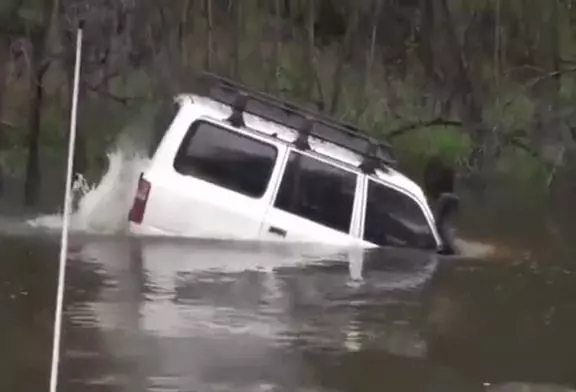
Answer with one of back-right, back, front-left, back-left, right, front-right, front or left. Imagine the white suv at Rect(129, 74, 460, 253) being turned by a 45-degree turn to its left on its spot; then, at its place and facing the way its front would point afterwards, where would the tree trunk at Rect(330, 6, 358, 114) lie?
front-left

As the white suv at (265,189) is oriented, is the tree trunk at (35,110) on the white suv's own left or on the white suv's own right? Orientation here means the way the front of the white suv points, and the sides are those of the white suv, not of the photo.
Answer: on the white suv's own left

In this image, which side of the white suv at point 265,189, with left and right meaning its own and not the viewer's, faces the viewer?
right

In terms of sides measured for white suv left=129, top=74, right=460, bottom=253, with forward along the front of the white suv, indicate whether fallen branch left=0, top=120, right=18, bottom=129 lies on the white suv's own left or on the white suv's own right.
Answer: on the white suv's own left

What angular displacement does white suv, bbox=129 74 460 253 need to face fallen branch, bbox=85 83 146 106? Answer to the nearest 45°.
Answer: approximately 135° to its left

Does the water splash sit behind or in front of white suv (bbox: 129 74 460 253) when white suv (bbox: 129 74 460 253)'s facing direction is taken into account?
behind

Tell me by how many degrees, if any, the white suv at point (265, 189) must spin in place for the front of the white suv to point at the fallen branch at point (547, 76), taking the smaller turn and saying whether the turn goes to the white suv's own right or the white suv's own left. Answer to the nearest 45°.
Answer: approximately 45° to the white suv's own left

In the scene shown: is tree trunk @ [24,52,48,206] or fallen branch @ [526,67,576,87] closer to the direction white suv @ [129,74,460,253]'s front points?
the fallen branch
